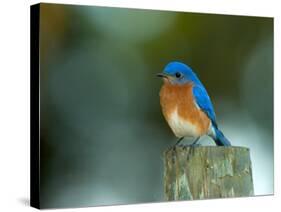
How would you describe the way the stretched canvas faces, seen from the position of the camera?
facing the viewer and to the right of the viewer
